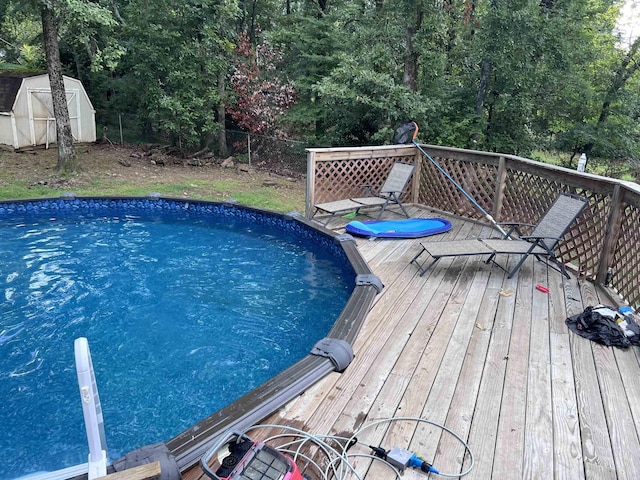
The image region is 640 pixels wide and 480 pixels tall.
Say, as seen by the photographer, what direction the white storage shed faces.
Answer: facing the viewer and to the right of the viewer

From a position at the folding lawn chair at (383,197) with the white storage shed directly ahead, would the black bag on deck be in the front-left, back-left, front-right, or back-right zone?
back-left

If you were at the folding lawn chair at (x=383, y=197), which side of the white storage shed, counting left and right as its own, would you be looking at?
front

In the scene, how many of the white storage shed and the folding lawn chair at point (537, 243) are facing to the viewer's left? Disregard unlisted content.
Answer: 1

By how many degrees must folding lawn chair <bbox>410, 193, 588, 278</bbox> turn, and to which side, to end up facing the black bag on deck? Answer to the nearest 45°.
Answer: approximately 90° to its left

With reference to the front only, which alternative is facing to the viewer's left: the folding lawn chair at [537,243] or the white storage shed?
the folding lawn chair

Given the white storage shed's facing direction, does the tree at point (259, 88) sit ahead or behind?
ahead

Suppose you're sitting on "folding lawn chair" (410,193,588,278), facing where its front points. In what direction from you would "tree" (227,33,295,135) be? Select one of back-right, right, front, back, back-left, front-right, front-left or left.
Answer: front-right

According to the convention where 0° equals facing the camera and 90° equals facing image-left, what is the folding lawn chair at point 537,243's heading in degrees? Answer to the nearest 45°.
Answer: approximately 90°

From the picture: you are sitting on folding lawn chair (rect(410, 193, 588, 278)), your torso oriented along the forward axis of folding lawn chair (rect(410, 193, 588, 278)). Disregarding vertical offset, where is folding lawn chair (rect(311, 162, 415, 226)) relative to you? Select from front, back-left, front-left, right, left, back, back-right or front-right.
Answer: front-right

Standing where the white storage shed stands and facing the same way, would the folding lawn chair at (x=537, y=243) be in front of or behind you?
in front

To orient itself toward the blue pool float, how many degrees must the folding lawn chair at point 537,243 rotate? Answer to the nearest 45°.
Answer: approximately 45° to its right

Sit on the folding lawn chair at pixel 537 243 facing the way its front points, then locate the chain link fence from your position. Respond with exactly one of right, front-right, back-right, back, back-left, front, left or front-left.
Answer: front-right
